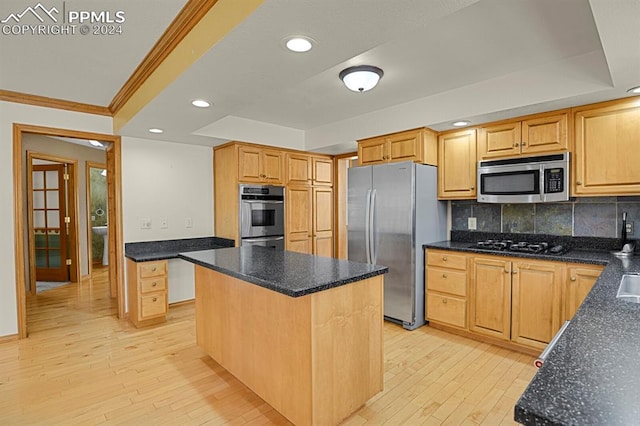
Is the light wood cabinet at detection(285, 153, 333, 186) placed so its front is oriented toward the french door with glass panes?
no

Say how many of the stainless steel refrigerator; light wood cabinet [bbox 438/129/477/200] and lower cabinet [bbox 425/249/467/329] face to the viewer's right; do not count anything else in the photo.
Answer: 0

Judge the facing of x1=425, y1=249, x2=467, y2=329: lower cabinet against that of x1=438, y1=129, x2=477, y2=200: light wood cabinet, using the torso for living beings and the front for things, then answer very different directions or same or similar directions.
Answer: same or similar directions

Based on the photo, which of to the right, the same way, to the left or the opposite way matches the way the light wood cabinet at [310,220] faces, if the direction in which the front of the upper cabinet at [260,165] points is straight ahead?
the same way

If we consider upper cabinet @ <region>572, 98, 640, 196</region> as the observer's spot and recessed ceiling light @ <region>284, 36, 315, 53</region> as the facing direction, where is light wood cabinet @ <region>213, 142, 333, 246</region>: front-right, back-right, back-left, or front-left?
front-right

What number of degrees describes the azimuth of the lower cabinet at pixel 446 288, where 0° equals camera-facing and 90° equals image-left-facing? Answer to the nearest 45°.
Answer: approximately 45°

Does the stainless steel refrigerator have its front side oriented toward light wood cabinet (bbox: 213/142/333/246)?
no

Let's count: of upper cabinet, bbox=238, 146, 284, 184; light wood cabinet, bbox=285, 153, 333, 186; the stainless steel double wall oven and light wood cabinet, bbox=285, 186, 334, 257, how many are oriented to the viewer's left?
0

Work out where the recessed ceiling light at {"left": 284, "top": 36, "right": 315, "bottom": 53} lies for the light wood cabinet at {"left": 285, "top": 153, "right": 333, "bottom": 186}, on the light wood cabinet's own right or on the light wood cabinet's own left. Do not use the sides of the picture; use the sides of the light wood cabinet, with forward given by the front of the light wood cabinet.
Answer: on the light wood cabinet's own right

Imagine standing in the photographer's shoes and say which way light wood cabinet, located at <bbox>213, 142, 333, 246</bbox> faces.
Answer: facing the viewer and to the right of the viewer

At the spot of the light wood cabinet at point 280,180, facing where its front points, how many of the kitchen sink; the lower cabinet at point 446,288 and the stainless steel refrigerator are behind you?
0

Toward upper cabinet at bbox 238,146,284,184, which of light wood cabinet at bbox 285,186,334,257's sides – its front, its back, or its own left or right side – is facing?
right

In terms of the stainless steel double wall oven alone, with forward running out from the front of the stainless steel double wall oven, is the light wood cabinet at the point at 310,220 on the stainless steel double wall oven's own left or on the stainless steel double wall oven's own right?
on the stainless steel double wall oven's own left

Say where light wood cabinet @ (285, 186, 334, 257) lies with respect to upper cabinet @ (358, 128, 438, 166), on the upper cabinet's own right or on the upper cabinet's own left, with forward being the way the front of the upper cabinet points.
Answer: on the upper cabinet's own right

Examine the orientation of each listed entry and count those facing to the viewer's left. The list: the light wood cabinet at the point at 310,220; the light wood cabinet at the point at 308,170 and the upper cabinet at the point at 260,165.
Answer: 0

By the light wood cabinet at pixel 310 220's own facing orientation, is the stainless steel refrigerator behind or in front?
in front

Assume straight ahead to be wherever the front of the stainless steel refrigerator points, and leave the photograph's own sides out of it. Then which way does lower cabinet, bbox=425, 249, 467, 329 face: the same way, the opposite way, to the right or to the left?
the same way

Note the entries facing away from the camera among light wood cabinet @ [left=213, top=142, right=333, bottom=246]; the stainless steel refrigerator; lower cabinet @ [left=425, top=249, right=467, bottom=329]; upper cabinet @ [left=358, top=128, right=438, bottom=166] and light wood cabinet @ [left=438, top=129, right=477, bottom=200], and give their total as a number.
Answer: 0

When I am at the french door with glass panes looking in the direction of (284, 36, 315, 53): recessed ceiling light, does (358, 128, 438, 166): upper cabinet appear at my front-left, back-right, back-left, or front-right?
front-left

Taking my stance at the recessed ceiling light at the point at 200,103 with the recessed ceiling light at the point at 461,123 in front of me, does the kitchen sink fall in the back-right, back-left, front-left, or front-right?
front-right
